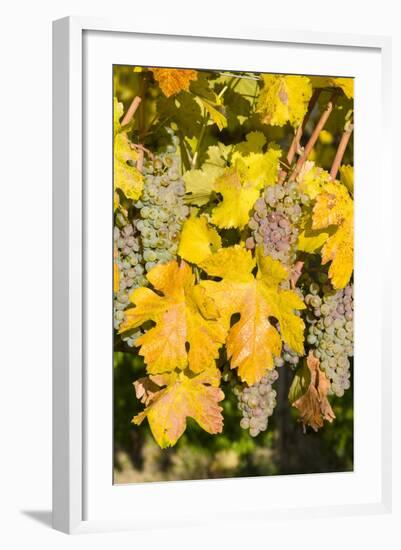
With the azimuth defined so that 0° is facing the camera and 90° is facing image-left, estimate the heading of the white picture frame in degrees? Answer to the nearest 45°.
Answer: approximately 315°

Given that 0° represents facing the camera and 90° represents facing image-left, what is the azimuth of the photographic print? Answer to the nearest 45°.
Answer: approximately 315°
